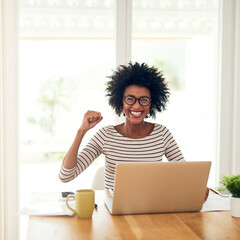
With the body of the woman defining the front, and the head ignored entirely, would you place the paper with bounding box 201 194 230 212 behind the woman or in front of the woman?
in front

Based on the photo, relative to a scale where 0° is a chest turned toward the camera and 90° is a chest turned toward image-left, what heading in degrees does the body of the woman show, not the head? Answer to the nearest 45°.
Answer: approximately 0°

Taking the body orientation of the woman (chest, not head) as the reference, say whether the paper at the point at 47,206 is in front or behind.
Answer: in front

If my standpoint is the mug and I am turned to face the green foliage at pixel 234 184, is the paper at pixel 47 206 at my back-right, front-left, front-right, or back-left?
back-left
